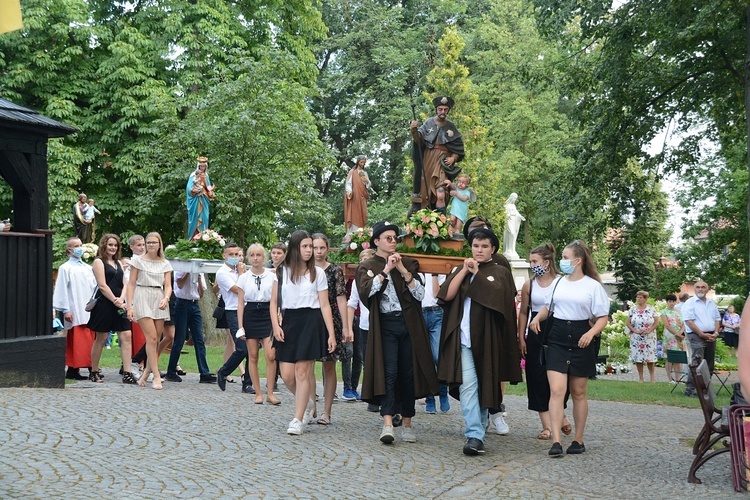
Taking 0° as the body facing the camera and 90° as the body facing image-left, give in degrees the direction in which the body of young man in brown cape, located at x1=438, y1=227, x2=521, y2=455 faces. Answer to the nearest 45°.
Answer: approximately 0°

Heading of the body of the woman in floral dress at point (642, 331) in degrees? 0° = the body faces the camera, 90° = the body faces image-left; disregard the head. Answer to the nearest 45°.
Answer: approximately 0°

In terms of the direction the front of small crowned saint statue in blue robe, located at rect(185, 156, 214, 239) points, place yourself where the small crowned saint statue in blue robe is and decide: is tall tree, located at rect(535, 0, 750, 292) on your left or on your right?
on your left

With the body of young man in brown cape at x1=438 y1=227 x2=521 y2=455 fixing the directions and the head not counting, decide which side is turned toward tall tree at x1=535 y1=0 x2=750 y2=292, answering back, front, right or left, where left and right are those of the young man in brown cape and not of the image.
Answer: back

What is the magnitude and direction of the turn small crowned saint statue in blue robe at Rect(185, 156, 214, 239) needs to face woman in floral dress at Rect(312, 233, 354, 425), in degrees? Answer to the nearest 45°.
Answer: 0° — it already faces them

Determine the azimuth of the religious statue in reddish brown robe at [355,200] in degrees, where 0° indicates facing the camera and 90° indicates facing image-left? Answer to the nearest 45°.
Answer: approximately 315°

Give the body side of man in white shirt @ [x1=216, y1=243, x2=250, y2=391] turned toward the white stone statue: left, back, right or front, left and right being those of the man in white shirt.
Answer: left

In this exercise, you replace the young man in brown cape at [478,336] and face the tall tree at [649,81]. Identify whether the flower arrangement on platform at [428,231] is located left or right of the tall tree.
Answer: left

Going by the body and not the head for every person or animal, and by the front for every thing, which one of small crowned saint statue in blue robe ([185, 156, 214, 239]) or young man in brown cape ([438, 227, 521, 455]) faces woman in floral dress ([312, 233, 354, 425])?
the small crowned saint statue in blue robe
